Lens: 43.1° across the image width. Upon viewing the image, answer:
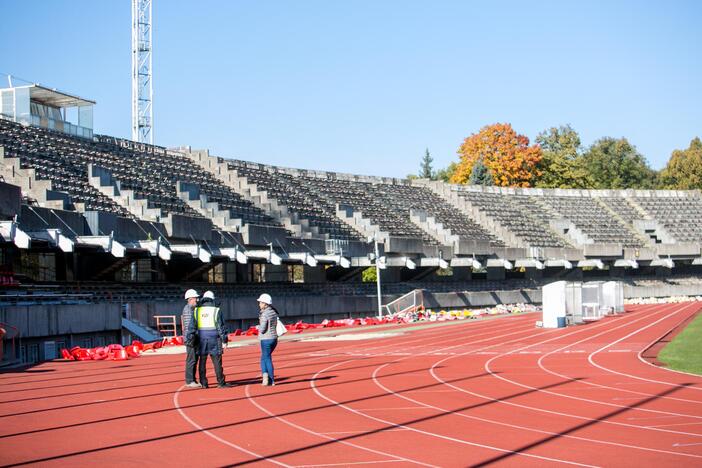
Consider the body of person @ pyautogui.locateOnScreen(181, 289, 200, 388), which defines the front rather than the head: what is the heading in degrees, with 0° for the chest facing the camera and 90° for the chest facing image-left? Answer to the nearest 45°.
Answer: approximately 270°

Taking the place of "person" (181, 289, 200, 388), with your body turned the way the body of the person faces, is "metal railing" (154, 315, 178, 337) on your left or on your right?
on your left

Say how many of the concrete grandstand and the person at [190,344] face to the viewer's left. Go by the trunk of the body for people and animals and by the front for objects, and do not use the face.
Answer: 0

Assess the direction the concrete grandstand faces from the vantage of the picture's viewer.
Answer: facing the viewer and to the right of the viewer

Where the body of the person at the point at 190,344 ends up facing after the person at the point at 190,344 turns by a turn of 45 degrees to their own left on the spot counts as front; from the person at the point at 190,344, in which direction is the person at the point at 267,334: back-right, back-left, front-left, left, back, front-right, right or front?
front-right

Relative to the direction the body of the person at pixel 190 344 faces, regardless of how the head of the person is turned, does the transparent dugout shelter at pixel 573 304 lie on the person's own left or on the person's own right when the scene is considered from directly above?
on the person's own left

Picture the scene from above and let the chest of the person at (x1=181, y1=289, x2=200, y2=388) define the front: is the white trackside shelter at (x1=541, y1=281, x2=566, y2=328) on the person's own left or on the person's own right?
on the person's own left
